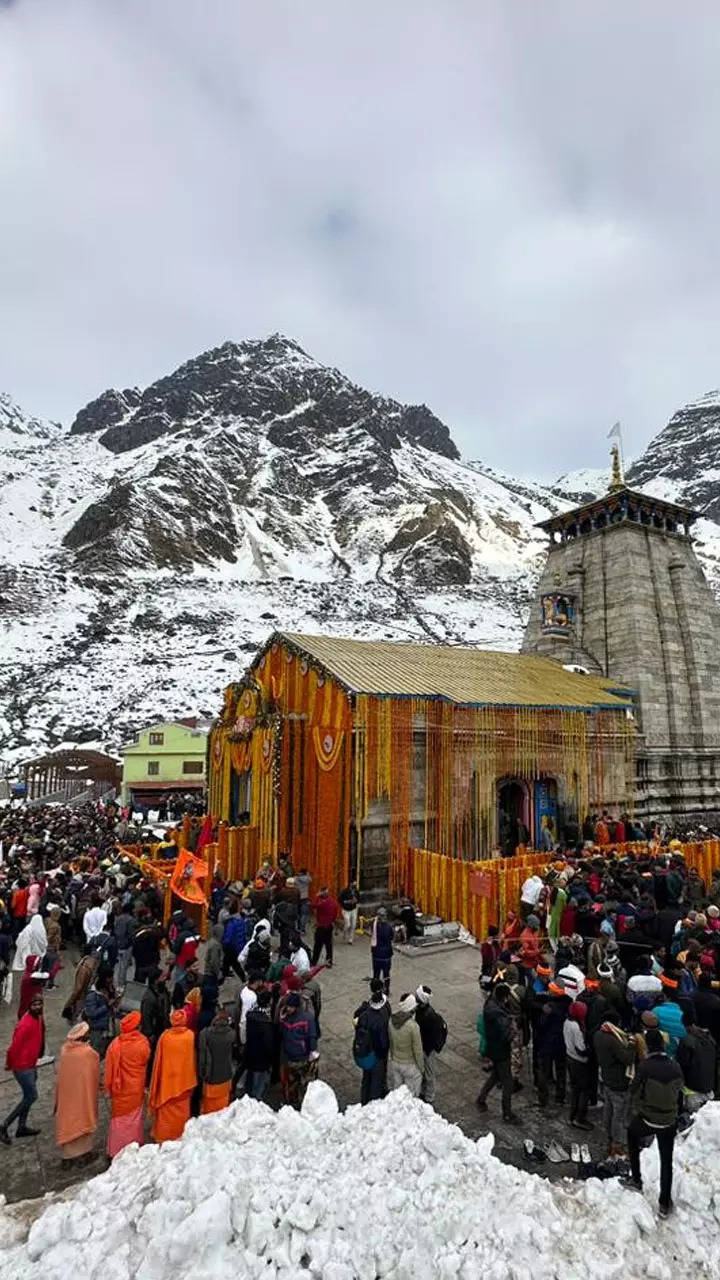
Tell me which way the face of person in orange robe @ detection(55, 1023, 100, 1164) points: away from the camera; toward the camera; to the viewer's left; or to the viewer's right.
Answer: away from the camera

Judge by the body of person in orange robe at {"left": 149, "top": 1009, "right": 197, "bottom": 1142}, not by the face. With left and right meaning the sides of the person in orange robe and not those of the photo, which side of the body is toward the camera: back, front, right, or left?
back

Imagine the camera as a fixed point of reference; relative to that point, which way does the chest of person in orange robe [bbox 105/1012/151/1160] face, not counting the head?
away from the camera

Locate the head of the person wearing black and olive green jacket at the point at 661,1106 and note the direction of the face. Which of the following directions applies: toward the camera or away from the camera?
away from the camera

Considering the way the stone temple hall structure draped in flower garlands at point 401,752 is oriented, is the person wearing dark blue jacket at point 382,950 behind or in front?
in front

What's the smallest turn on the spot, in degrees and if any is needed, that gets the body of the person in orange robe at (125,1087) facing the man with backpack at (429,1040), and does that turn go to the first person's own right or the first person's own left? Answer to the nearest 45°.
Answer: approximately 90° to the first person's own right

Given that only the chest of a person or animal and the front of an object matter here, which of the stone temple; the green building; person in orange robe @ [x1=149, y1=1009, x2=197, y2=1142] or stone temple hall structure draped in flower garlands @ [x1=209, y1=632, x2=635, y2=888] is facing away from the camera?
the person in orange robe

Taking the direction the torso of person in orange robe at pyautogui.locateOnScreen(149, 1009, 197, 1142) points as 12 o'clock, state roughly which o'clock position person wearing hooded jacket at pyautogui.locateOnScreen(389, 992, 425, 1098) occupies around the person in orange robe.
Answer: The person wearing hooded jacket is roughly at 3 o'clock from the person in orange robe.

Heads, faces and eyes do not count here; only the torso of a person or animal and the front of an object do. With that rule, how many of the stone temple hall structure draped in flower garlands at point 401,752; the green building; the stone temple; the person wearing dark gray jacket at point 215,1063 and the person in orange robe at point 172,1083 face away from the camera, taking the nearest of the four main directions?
2

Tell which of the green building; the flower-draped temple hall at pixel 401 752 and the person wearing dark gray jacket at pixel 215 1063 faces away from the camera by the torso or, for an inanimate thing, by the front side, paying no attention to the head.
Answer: the person wearing dark gray jacket

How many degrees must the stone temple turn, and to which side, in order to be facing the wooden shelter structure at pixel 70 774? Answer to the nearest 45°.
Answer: approximately 45° to its right

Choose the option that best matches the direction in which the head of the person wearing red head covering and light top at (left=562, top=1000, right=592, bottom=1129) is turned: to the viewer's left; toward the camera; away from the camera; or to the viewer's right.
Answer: away from the camera

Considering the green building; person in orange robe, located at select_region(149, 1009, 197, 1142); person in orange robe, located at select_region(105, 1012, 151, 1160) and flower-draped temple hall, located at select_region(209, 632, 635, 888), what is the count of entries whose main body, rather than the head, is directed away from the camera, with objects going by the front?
2

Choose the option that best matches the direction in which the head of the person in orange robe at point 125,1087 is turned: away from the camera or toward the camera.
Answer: away from the camera

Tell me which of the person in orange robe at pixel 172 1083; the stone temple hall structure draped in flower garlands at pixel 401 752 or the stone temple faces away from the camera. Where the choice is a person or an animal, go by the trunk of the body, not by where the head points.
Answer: the person in orange robe
